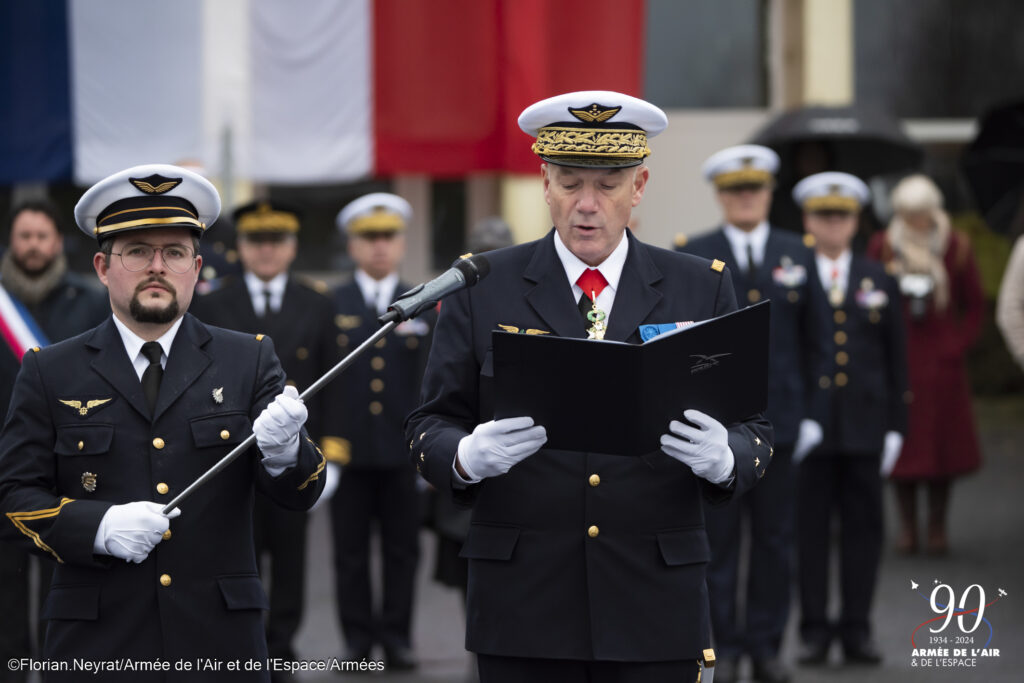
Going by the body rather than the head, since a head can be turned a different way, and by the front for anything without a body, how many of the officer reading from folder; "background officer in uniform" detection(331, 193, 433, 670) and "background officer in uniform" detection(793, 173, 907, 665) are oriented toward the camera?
3

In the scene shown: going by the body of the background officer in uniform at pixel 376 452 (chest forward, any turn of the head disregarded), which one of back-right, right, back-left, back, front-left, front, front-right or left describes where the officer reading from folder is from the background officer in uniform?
front

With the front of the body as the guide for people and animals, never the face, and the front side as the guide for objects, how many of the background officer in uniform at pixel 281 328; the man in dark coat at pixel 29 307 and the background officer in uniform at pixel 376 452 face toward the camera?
3

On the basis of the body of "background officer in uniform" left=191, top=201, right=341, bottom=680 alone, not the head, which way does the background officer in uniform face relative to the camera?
toward the camera

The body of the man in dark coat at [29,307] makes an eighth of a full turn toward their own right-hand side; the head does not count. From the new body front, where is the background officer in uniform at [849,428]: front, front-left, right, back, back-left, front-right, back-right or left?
back-left

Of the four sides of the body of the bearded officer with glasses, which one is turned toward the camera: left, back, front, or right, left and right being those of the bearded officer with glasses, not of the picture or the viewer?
front

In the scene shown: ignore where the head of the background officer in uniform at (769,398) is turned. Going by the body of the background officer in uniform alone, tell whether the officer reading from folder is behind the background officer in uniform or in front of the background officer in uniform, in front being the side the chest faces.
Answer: in front

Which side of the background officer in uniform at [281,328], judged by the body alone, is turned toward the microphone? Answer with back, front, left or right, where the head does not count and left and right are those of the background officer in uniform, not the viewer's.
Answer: front

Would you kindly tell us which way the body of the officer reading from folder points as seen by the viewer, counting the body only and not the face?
toward the camera

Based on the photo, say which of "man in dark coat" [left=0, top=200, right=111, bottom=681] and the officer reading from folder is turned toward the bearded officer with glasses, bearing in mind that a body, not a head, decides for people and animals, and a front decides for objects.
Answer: the man in dark coat

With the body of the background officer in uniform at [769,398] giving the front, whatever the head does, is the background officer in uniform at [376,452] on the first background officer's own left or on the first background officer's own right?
on the first background officer's own right
